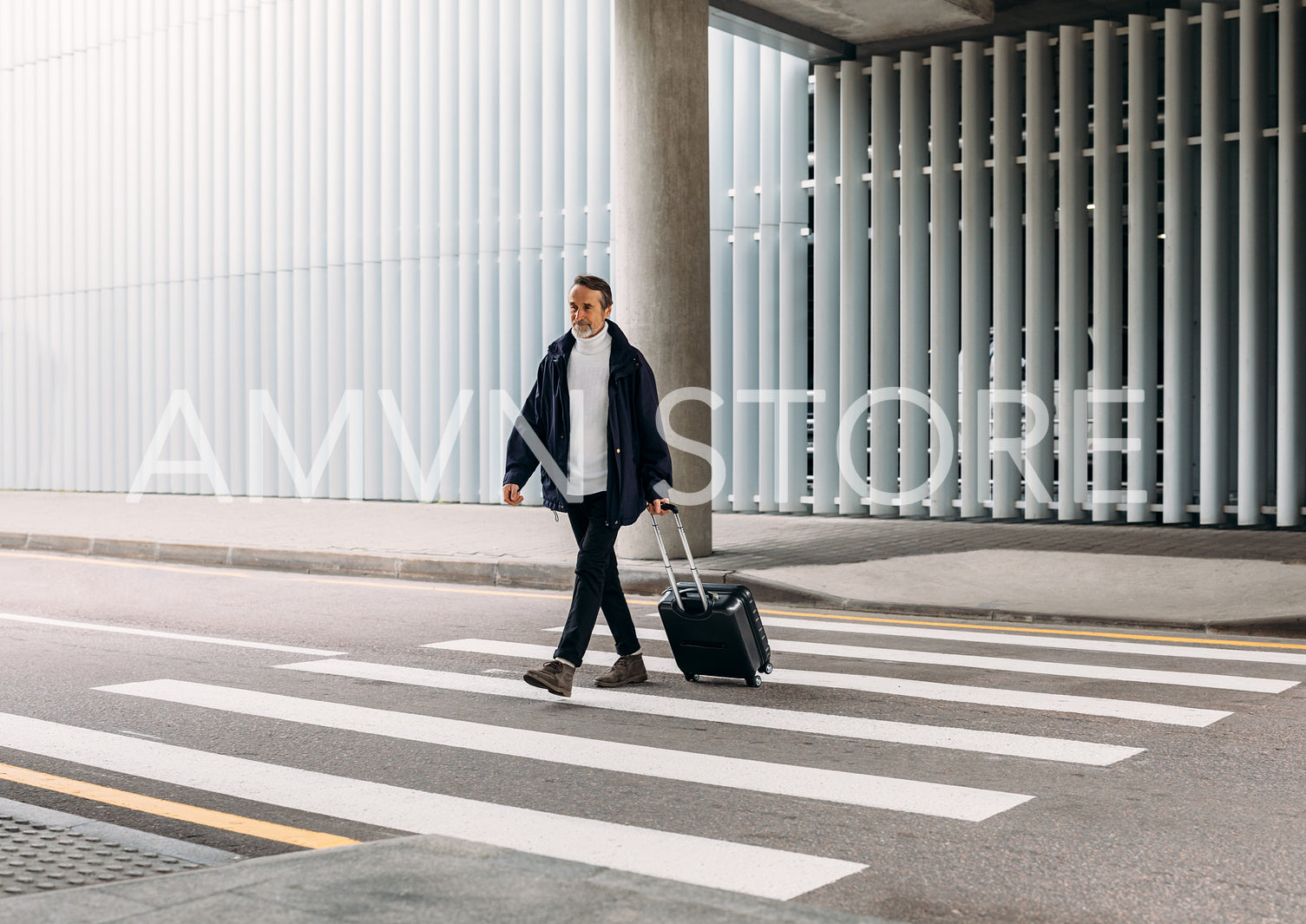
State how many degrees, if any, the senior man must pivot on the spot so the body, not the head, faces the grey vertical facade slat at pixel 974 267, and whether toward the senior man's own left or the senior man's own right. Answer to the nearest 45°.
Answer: approximately 180°

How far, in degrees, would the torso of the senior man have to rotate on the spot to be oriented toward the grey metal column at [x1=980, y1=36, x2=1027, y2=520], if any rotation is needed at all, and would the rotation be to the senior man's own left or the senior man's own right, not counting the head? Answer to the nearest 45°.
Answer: approximately 180°

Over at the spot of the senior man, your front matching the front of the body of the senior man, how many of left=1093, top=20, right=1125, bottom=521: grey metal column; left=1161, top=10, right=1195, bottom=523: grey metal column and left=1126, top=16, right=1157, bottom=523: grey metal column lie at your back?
3

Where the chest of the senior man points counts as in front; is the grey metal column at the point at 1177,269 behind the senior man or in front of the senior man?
behind

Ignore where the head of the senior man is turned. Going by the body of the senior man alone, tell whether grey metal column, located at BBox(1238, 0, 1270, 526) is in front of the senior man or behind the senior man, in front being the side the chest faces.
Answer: behind

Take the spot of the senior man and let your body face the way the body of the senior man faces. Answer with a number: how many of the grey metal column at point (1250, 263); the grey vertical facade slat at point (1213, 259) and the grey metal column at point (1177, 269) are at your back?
3

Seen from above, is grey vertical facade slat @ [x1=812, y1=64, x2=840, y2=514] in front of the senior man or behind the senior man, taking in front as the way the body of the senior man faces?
behind
